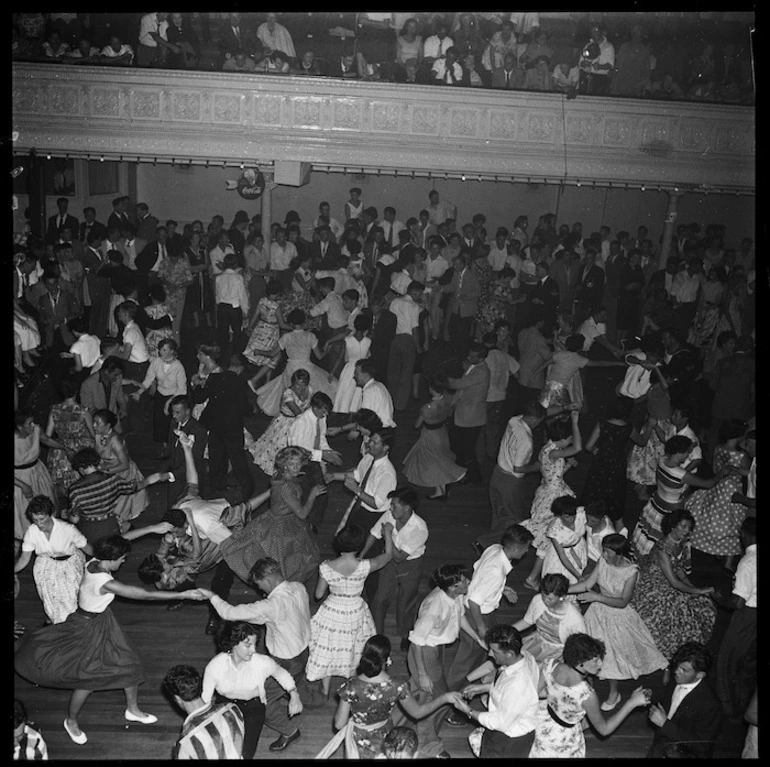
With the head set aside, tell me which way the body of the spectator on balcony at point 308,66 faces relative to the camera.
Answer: toward the camera

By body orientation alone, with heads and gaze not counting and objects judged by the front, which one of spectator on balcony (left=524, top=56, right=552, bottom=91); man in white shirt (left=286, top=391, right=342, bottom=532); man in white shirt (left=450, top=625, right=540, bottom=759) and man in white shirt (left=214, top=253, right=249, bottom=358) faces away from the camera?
man in white shirt (left=214, top=253, right=249, bottom=358)

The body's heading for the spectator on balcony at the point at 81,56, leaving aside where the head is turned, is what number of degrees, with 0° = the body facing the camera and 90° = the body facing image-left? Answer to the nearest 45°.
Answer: approximately 0°

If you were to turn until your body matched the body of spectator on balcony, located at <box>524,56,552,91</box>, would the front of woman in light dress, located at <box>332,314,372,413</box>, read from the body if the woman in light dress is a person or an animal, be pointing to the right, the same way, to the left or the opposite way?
the opposite way

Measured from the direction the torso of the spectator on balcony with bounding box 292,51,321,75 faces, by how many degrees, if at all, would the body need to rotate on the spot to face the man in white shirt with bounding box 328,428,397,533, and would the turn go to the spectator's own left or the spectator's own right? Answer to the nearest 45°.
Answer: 0° — they already face them

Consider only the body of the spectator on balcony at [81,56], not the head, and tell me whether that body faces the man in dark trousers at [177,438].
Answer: yes

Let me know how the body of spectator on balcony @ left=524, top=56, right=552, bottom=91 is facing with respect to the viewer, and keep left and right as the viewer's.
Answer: facing the viewer

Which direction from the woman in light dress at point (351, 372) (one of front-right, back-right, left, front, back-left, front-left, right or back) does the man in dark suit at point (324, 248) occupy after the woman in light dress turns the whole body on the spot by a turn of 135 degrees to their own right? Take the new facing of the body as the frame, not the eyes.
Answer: back-left

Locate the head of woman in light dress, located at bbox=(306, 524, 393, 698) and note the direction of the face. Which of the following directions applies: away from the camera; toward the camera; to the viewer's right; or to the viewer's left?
away from the camera

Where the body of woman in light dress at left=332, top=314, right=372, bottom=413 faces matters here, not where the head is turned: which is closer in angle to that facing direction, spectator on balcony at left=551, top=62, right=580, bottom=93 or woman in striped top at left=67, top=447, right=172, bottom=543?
the spectator on balcony

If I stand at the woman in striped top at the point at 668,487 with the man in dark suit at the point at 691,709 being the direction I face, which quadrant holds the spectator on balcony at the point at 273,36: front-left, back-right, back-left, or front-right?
back-right

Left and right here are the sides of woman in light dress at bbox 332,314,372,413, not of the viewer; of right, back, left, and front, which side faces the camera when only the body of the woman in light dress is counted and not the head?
back

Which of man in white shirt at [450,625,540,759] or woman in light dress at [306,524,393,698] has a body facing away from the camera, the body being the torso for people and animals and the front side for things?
the woman in light dress

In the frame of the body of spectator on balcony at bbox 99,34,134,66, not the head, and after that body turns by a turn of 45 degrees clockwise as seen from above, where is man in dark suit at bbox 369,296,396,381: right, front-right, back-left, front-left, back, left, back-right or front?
left

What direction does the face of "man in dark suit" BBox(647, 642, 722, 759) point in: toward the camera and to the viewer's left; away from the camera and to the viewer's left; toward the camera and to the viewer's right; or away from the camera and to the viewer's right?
toward the camera and to the viewer's left

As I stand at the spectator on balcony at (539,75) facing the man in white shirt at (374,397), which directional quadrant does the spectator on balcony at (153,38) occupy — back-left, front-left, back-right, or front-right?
front-right

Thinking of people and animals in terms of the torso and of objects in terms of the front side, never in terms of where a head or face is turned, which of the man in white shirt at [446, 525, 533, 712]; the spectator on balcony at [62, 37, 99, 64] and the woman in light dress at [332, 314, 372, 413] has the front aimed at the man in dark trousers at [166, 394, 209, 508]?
the spectator on balcony

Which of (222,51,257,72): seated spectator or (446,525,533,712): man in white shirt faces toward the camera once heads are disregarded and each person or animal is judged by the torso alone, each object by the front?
the seated spectator
